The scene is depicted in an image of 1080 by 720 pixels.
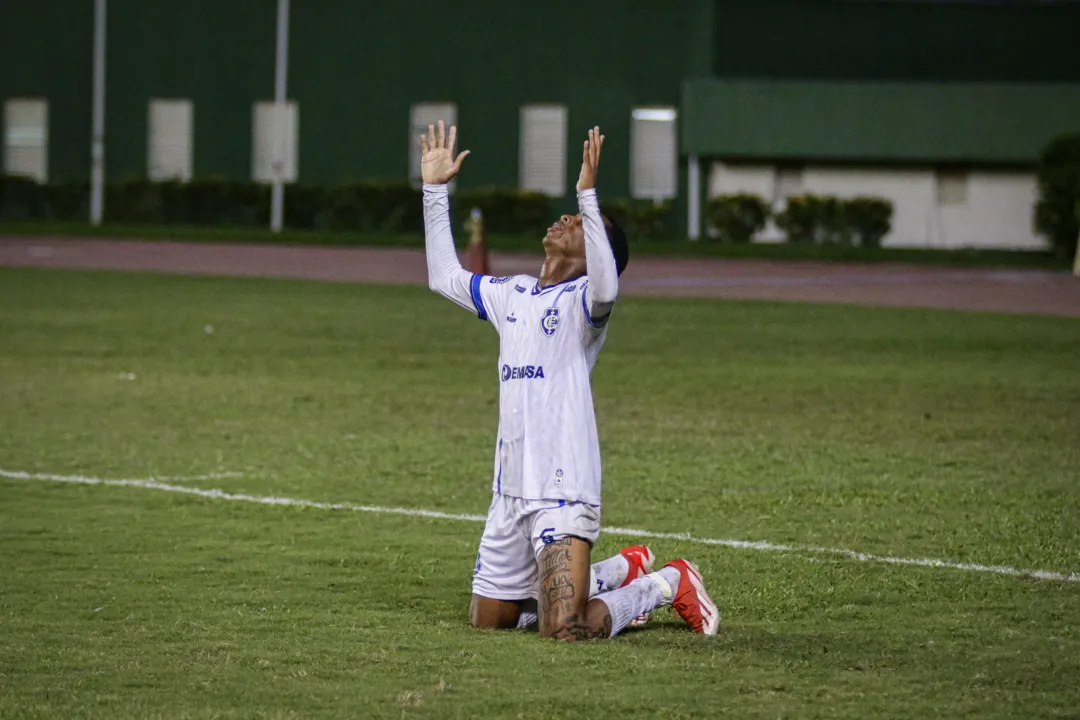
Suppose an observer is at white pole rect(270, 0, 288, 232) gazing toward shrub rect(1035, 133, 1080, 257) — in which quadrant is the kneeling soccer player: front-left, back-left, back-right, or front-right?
front-right

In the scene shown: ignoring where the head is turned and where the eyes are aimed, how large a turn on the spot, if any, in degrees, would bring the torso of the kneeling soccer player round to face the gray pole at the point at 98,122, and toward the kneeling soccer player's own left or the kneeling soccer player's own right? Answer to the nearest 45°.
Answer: approximately 135° to the kneeling soccer player's own right

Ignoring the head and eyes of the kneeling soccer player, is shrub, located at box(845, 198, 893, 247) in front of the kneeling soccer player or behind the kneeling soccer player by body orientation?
behind

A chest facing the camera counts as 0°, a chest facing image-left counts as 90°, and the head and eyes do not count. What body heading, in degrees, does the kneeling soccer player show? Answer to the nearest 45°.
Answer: approximately 45°

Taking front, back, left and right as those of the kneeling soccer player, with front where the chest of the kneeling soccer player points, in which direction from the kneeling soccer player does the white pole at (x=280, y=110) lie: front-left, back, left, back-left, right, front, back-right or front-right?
back-right

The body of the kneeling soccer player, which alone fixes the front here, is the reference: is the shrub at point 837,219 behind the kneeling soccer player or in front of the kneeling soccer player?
behind

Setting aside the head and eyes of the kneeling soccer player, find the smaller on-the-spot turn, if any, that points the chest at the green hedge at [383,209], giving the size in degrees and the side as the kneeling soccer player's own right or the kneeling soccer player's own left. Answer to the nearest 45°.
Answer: approximately 135° to the kneeling soccer player's own right

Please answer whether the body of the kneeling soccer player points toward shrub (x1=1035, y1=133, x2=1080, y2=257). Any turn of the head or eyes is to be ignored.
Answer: no

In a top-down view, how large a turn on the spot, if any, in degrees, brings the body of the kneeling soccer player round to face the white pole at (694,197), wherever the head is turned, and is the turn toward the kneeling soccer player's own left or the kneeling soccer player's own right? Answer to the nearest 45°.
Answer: approximately 135° to the kneeling soccer player's own right
